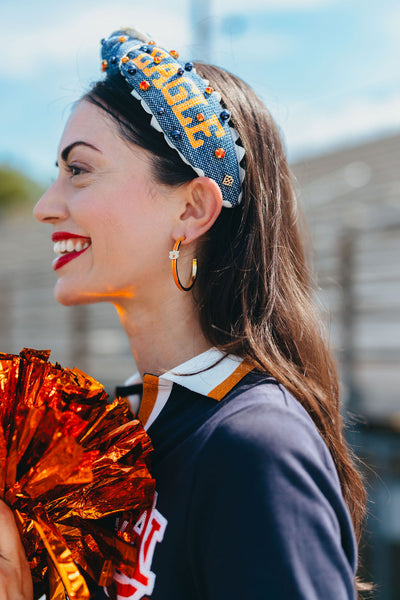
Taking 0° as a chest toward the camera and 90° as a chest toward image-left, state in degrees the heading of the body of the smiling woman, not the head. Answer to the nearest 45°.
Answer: approximately 90°
